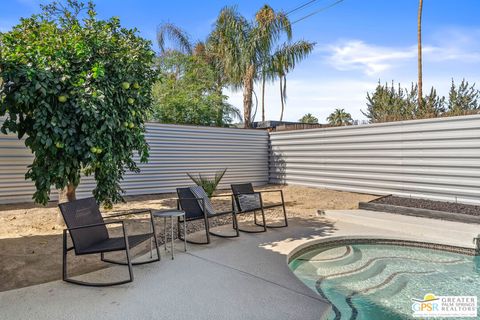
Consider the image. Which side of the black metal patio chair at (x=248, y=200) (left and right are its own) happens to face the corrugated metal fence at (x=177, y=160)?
back

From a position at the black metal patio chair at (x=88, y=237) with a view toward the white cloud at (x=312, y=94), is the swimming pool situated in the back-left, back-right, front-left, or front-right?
front-right

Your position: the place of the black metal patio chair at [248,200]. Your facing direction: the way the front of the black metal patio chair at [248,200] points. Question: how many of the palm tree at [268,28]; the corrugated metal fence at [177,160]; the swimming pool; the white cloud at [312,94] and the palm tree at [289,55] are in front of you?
1

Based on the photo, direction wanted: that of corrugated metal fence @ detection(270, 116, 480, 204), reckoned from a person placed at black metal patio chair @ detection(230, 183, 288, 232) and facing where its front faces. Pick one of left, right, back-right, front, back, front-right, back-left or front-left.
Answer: left

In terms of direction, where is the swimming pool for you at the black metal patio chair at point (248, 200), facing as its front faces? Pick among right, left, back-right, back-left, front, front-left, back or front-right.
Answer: front

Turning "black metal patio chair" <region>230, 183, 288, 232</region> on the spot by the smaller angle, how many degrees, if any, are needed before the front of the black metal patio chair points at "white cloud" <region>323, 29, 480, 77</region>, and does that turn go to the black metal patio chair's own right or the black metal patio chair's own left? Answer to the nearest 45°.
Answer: approximately 90° to the black metal patio chair's own left

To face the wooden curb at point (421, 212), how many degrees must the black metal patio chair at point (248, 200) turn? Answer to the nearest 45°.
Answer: approximately 45° to its left

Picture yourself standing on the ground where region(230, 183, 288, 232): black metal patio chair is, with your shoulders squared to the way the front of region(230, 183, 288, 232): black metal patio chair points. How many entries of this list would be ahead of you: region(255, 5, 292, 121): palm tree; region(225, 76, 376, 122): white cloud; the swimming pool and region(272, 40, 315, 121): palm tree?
1

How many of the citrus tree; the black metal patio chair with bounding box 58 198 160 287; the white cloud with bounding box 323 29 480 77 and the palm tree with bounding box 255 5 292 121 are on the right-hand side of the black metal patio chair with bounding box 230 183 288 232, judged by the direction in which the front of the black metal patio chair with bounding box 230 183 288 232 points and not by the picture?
2

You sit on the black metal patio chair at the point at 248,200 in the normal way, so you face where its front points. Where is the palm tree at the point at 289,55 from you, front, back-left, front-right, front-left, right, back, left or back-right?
back-left

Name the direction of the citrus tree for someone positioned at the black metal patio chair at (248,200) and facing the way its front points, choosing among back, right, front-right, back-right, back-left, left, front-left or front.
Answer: right

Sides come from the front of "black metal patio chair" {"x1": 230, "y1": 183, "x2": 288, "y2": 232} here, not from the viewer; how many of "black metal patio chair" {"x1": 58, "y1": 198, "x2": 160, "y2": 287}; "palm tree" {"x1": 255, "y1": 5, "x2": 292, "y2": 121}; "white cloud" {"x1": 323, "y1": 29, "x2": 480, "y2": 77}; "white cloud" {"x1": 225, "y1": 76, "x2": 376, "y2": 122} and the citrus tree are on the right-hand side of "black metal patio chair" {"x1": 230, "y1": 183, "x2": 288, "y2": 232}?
2

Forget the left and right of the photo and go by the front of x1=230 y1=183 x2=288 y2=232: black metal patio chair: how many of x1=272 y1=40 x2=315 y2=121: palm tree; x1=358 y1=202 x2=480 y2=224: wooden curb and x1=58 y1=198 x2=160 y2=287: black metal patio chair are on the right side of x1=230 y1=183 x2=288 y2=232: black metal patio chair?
1

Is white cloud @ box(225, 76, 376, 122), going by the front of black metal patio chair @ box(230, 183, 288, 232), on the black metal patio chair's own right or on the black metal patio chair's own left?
on the black metal patio chair's own left

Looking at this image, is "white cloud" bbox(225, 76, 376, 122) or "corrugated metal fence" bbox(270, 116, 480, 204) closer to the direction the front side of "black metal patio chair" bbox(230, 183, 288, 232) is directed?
the corrugated metal fence

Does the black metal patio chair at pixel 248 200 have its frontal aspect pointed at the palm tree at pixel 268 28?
no

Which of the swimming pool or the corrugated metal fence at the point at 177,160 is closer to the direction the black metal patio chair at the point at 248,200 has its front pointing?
the swimming pool

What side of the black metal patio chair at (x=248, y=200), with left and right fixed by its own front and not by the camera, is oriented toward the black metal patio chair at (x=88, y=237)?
right

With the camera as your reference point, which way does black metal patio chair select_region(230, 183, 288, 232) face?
facing the viewer and to the right of the viewer
